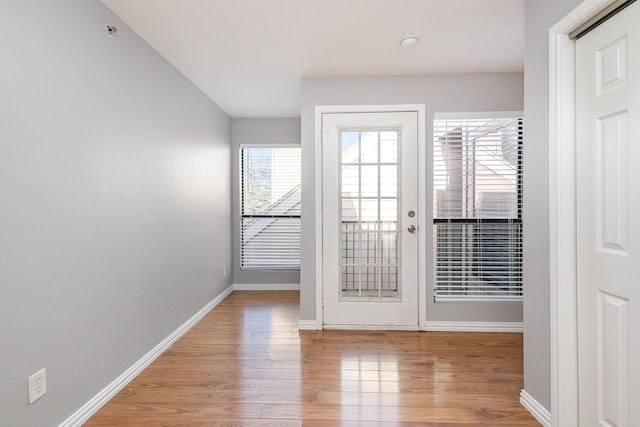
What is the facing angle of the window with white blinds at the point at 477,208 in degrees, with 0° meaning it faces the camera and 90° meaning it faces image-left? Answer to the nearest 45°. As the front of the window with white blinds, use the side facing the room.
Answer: approximately 0°

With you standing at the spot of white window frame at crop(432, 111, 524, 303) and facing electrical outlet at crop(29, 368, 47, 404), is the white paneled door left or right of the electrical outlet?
left

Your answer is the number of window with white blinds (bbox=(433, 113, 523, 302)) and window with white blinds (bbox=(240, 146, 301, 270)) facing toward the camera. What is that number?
2

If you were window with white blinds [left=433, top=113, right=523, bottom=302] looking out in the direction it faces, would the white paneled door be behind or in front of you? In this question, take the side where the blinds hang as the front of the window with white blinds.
in front

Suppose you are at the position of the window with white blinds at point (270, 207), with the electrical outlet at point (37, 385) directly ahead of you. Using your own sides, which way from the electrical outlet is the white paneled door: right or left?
left

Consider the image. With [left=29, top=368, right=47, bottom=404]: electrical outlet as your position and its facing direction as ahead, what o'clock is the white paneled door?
The white paneled door is roughly at 12 o'clock from the electrical outlet.

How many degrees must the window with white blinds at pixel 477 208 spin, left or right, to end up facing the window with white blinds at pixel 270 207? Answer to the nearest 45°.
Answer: approximately 90° to its right

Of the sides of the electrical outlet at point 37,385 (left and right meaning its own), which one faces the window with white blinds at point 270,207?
left

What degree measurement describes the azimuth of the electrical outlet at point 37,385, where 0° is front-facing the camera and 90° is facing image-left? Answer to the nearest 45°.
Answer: approximately 315°

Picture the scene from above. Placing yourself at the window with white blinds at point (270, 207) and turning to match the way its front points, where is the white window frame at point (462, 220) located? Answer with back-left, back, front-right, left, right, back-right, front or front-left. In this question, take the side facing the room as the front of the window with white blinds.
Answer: front-left

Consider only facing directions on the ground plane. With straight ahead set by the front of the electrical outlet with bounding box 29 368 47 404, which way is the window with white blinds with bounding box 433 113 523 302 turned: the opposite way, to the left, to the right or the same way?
to the right

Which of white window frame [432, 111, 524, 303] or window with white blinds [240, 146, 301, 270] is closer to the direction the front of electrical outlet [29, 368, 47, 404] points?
the white window frame

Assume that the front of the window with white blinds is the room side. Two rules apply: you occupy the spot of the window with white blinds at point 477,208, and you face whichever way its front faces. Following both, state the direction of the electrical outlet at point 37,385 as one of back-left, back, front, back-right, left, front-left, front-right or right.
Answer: front-right

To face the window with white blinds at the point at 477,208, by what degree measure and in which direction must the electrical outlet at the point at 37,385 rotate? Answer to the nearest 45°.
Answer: approximately 45° to its left

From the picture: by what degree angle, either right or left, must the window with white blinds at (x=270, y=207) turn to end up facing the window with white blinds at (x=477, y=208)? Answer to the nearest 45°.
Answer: approximately 45° to its left

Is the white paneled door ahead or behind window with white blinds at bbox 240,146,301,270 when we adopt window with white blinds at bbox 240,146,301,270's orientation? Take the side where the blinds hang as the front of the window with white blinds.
ahead

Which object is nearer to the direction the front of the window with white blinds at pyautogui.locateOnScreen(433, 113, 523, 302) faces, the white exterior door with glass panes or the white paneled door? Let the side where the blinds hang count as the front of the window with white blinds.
the white paneled door

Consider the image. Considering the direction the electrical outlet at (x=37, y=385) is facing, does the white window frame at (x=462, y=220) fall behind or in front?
in front
